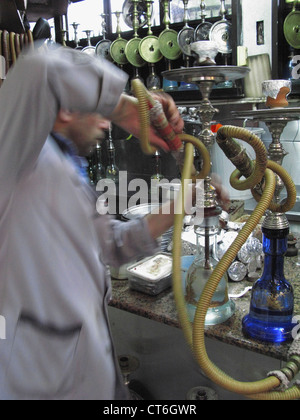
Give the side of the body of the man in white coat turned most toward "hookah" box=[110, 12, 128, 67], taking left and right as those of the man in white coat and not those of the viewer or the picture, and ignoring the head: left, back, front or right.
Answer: left

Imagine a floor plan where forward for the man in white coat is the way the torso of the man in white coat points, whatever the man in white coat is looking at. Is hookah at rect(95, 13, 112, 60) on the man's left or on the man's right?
on the man's left

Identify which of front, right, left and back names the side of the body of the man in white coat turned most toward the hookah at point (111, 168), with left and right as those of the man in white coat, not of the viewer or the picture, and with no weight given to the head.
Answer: left

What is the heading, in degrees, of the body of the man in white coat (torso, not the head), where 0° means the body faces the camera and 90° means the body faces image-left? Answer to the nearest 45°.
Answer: approximately 270°
